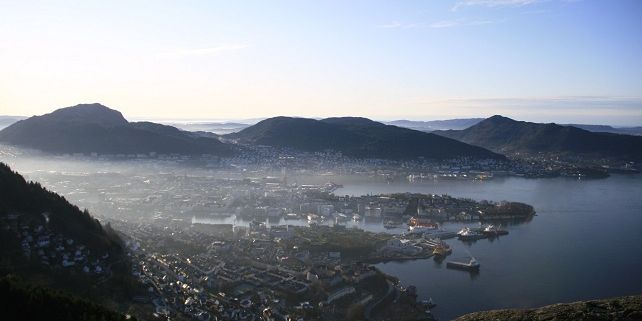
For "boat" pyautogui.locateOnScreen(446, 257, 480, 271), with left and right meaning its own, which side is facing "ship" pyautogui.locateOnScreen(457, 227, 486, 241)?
left

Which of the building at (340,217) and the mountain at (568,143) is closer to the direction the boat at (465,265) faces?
the building

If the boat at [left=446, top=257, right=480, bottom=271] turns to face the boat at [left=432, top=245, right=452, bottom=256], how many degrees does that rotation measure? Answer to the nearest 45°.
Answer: approximately 45° to its right

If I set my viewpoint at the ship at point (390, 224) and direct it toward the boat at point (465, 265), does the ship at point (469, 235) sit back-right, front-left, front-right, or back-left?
front-left

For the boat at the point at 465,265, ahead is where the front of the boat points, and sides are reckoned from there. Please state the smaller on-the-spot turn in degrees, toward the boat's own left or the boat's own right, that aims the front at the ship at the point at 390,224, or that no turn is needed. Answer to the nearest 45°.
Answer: approximately 45° to the boat's own right

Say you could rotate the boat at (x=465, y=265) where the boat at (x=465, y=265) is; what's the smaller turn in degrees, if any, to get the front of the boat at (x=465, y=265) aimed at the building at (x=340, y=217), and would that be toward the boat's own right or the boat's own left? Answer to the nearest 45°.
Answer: approximately 45° to the boat's own right

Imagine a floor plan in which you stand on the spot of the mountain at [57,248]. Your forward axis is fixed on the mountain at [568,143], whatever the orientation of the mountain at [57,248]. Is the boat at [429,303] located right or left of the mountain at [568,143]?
right
